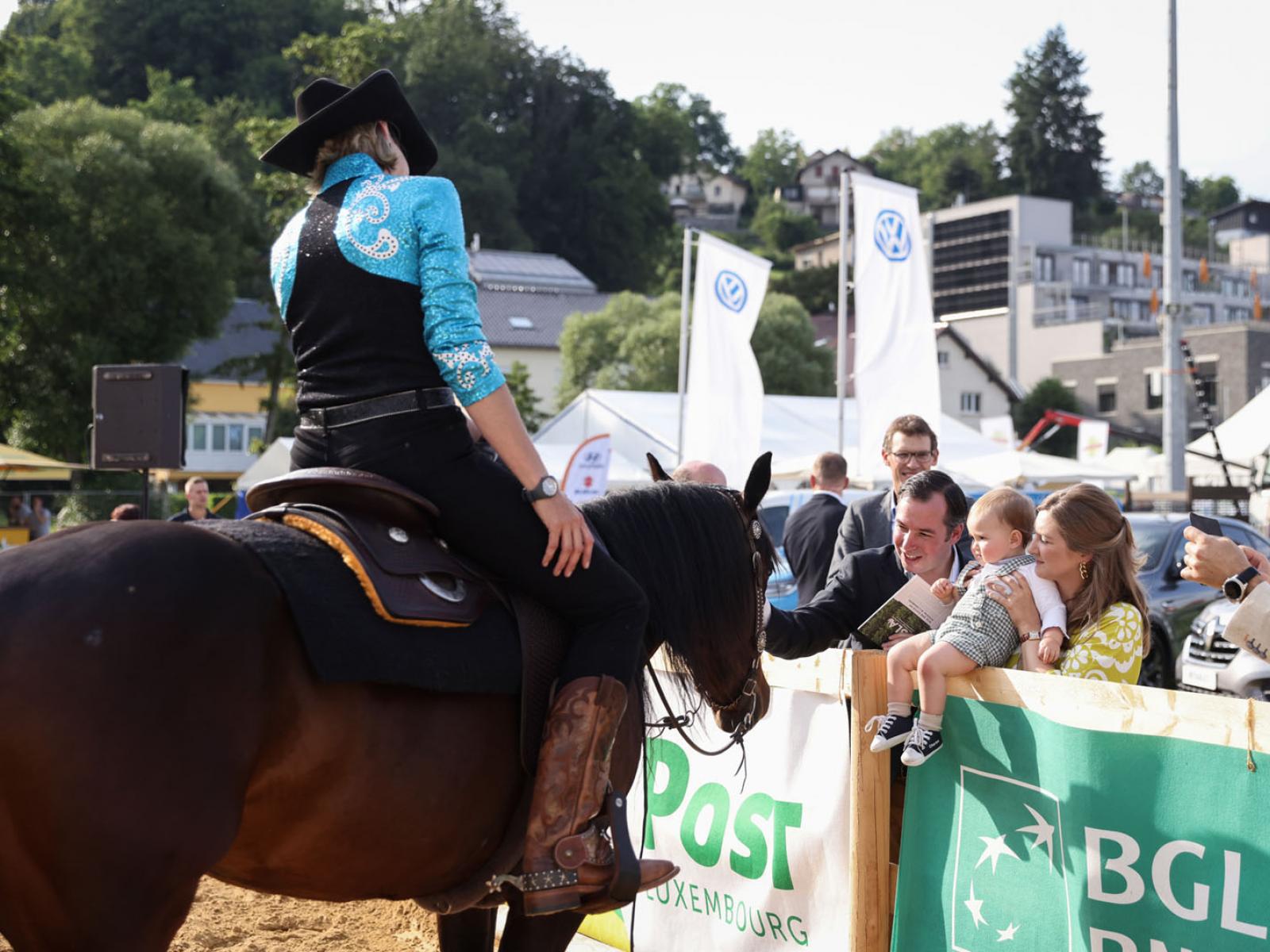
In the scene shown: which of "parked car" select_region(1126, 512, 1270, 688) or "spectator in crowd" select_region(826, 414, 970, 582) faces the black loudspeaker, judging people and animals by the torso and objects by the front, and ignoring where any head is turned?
the parked car

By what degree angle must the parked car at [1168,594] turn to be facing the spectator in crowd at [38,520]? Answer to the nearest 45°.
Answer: approximately 45° to its right

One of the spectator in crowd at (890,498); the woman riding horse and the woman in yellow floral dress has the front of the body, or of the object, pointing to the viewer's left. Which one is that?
the woman in yellow floral dress

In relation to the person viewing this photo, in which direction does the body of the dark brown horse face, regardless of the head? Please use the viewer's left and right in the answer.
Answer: facing away from the viewer and to the right of the viewer

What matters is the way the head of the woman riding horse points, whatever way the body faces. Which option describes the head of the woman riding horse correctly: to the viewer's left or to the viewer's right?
to the viewer's right

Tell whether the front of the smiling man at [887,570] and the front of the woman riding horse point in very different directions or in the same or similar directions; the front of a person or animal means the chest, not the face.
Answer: very different directions

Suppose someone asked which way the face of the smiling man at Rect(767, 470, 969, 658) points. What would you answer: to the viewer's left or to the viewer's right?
to the viewer's left
